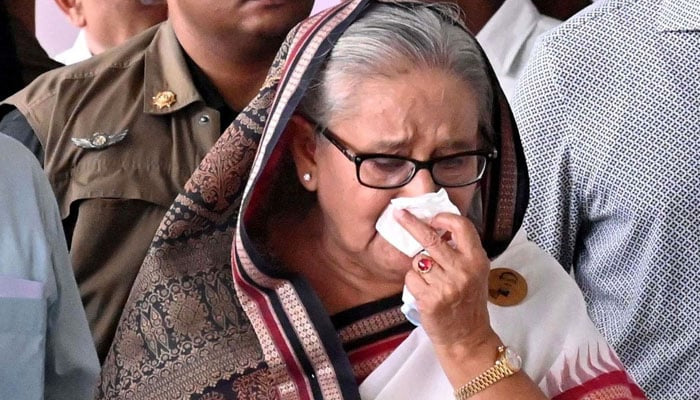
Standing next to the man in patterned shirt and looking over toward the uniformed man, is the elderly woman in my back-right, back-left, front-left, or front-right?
front-left

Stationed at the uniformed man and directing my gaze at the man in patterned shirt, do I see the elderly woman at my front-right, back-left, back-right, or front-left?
front-right

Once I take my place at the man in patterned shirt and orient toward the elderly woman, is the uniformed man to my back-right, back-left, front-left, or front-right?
front-right

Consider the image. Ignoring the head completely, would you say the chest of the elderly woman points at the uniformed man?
no

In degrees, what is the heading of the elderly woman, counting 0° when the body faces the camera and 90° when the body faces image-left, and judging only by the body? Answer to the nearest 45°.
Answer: approximately 315°

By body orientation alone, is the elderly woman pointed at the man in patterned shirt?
no
